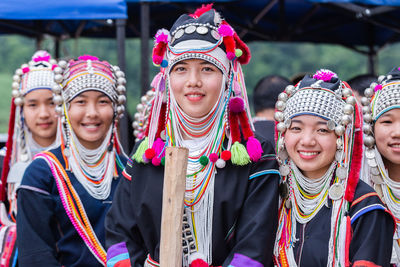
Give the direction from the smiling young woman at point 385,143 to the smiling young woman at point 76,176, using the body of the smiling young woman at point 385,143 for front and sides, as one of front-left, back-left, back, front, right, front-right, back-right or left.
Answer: right

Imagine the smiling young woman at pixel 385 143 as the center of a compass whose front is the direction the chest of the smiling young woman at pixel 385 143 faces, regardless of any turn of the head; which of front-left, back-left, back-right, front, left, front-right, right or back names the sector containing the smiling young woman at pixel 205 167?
front-right

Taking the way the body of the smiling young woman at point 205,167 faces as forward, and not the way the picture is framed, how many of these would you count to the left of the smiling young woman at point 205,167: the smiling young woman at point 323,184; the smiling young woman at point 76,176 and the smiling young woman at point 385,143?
2

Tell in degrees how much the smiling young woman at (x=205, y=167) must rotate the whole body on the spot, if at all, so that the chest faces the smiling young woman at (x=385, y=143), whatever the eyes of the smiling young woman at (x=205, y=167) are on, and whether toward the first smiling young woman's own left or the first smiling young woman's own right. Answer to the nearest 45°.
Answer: approximately 90° to the first smiling young woman's own left

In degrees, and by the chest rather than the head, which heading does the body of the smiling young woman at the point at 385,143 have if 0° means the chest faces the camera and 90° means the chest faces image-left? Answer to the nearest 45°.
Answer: approximately 0°

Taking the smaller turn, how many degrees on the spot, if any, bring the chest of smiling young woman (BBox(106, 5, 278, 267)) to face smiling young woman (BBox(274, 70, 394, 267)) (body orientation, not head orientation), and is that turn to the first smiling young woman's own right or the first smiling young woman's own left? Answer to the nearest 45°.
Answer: approximately 90° to the first smiling young woman's own left

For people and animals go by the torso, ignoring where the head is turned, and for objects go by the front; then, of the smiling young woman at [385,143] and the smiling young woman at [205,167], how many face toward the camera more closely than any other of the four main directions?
2

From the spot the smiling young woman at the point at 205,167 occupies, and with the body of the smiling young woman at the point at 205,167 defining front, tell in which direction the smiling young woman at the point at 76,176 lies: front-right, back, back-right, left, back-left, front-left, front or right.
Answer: back-right

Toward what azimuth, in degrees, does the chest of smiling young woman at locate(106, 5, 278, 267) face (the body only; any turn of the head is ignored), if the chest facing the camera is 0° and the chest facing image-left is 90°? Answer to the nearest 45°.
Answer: approximately 0°
